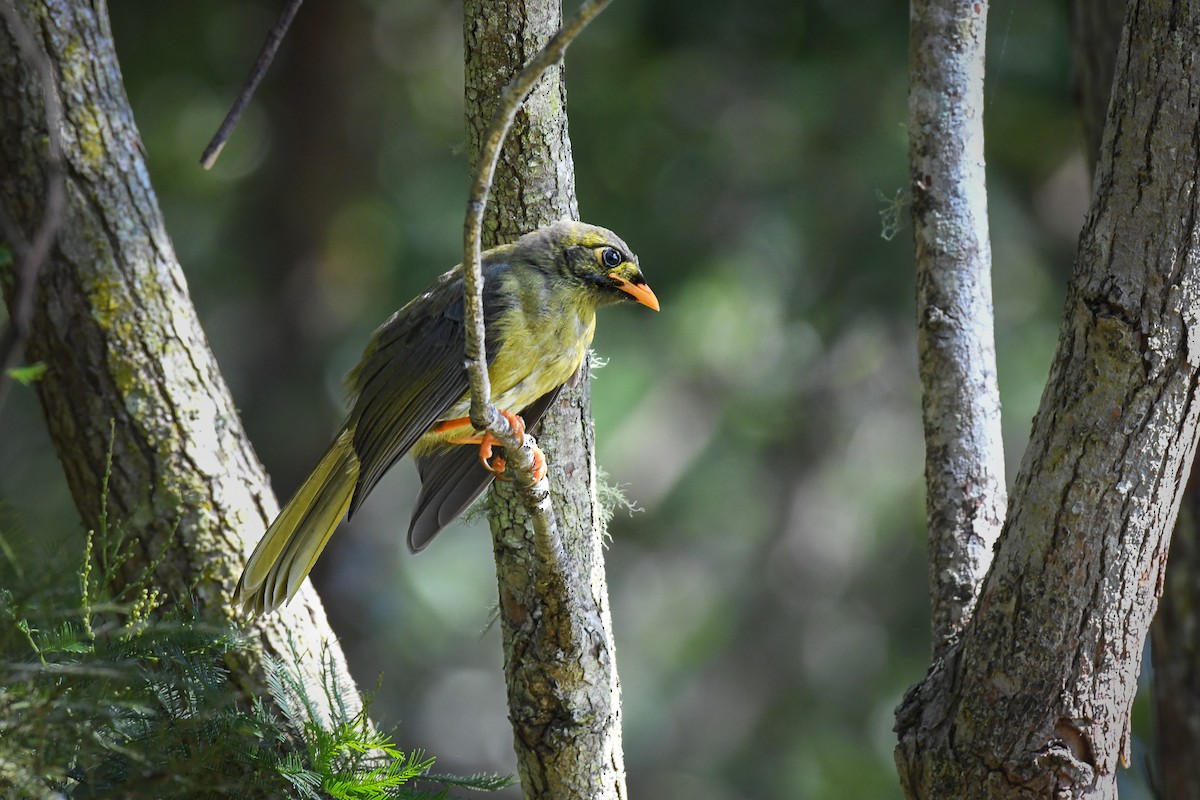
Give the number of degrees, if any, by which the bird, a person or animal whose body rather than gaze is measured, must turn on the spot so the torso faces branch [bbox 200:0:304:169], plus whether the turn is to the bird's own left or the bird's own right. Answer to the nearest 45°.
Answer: approximately 135° to the bird's own right

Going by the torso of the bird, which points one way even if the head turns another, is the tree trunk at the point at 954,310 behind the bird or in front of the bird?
in front

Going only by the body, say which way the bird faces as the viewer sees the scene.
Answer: to the viewer's right

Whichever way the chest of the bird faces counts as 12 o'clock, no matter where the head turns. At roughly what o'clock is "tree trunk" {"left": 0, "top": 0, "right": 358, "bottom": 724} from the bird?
The tree trunk is roughly at 6 o'clock from the bird.

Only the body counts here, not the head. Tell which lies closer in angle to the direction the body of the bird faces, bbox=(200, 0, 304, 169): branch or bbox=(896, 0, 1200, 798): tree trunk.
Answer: the tree trunk

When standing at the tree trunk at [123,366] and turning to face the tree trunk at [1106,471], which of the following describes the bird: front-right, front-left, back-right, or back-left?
front-left

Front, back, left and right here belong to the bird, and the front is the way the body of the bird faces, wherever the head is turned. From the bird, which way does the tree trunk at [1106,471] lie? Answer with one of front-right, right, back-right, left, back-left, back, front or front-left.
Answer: front-right

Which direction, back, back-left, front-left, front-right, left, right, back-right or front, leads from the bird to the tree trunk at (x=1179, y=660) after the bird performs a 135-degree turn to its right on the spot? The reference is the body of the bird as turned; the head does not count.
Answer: back-left

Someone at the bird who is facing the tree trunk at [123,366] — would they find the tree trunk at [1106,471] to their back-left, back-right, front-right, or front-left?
back-left
